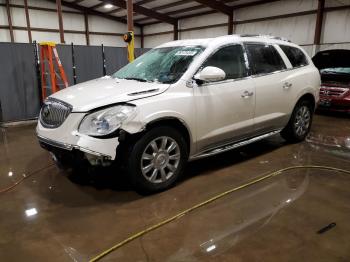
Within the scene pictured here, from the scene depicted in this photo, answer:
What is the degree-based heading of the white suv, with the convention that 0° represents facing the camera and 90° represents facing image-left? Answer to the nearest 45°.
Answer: approximately 45°

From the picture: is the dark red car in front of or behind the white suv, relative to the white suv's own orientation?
behind

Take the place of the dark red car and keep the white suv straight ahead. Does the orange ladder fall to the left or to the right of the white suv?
right

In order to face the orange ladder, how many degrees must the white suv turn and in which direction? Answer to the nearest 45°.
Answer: approximately 90° to its right
